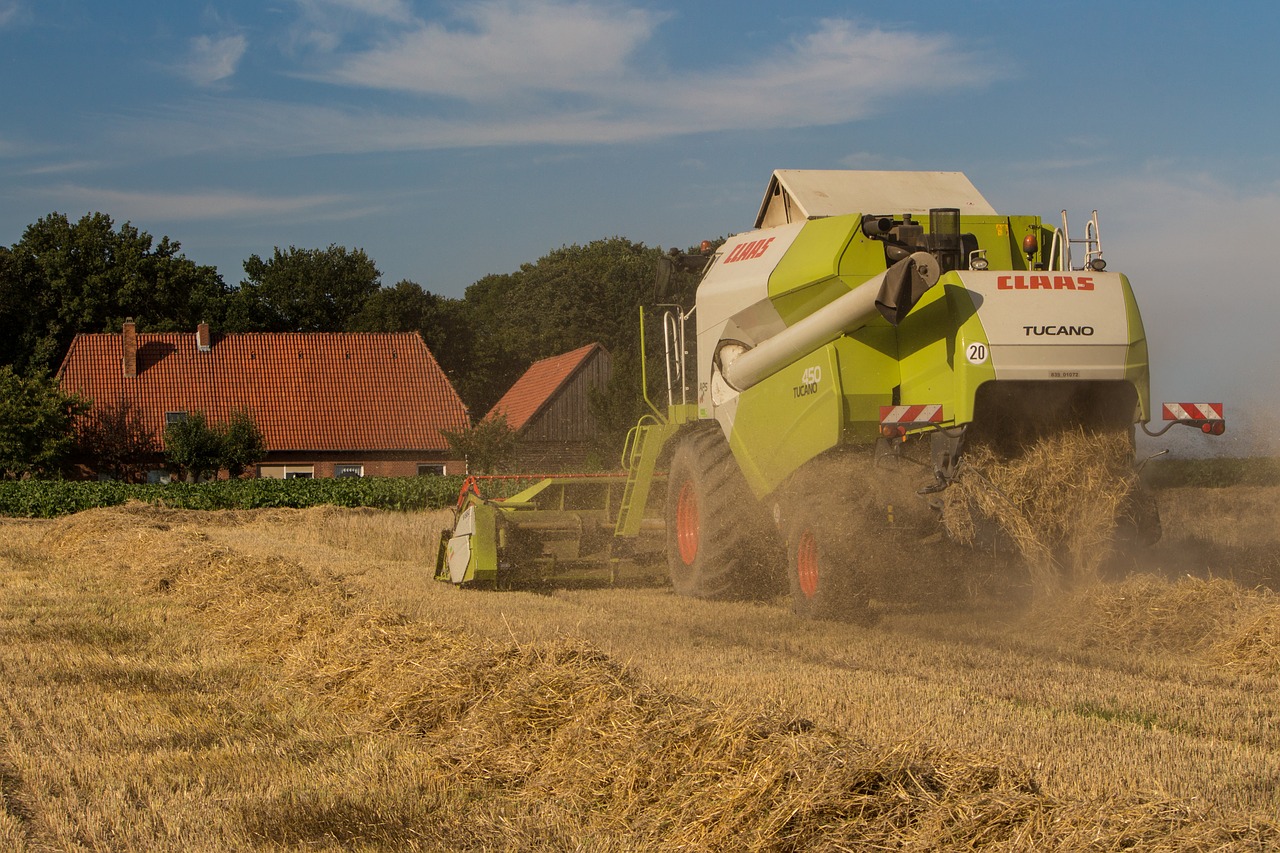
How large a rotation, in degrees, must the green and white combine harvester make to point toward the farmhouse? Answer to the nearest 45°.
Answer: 0° — it already faces it

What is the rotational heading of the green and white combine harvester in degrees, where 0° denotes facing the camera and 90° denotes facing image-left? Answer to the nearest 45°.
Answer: approximately 135°

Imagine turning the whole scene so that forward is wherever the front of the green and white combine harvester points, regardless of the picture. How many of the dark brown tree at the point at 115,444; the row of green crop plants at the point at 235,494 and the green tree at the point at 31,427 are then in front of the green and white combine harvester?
3

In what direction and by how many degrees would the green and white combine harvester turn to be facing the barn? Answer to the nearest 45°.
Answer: approximately 45° to its right

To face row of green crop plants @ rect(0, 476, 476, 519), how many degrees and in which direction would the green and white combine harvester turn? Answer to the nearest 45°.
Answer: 0° — it already faces it

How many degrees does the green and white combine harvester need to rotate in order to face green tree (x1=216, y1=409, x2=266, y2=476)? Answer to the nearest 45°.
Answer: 0° — it already faces it

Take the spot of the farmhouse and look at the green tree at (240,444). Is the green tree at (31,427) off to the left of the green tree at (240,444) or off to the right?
right

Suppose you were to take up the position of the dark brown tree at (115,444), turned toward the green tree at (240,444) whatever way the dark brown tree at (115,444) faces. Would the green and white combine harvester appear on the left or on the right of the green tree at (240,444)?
right

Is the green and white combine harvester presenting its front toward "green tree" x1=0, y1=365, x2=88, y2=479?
yes
